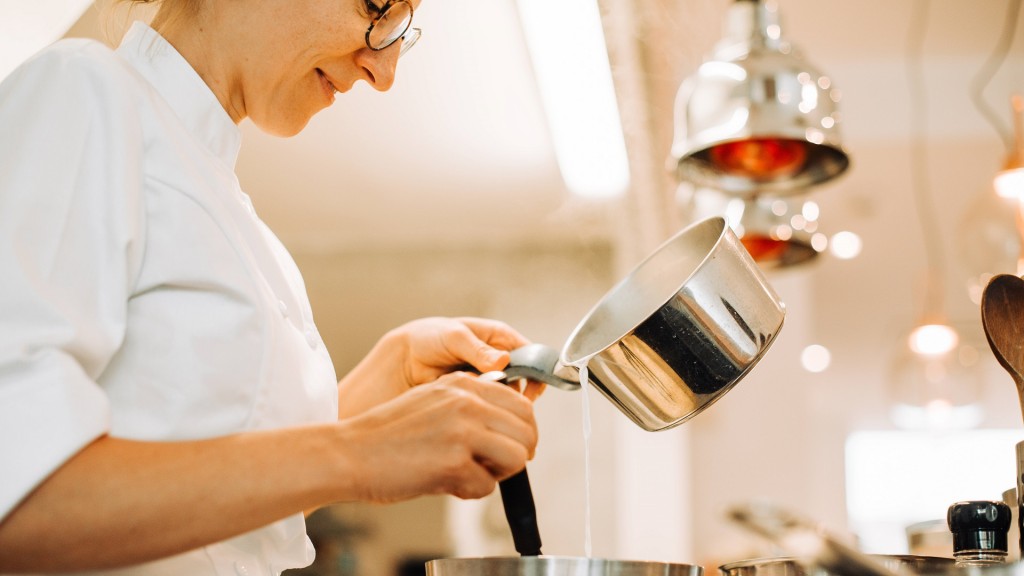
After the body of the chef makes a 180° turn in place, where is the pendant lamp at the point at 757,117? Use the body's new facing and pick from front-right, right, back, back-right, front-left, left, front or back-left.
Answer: back-right

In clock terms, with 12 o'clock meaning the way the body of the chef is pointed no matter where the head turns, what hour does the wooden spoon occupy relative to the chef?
The wooden spoon is roughly at 12 o'clock from the chef.

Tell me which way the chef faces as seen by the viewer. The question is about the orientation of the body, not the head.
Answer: to the viewer's right

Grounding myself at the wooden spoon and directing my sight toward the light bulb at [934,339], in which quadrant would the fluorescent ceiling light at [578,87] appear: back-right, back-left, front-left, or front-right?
front-left

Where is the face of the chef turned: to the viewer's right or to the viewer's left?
to the viewer's right
